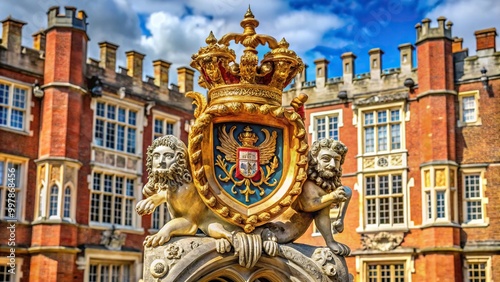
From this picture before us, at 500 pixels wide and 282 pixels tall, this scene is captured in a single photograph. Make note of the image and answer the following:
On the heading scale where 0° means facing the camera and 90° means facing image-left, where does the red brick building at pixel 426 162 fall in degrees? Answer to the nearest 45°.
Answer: approximately 45°

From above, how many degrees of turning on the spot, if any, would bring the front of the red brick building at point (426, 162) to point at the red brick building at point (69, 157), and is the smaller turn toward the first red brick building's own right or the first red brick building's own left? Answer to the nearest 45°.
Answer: approximately 45° to the first red brick building's own right

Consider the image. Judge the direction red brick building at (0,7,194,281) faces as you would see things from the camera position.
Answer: facing the viewer and to the right of the viewer

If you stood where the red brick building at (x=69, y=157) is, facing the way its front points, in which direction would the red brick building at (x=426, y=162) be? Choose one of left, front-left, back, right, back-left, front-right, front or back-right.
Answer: front-left

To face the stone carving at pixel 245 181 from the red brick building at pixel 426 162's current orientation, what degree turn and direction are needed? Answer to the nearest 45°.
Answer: approximately 45° to its left

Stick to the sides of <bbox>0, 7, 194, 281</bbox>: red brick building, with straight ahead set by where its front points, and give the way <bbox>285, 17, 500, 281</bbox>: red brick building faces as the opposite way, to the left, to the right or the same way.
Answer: to the right

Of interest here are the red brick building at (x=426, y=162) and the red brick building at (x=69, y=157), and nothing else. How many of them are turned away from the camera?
0

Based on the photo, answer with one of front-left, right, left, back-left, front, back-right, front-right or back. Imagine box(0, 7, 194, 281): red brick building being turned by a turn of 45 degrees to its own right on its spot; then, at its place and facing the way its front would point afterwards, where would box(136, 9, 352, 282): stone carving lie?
front
